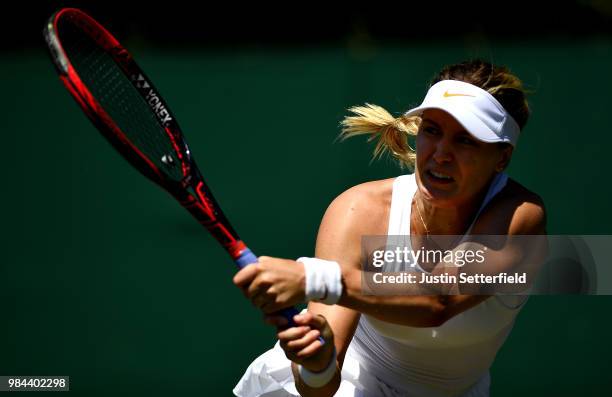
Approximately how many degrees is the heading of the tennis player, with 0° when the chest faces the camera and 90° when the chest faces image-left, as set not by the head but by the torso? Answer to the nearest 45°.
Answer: approximately 45°
